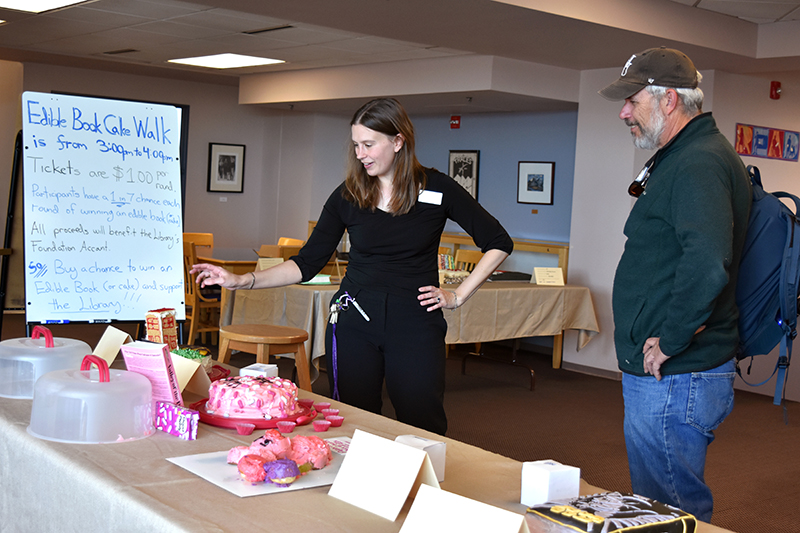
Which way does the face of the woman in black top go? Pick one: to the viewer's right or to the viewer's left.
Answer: to the viewer's left

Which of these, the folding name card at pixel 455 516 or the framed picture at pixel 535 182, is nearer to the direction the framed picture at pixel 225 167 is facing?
the folding name card

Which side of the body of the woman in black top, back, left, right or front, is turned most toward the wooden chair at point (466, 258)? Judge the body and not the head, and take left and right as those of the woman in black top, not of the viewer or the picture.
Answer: back

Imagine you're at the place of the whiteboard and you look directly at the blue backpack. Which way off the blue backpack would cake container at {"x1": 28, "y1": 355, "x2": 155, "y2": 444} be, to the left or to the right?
right

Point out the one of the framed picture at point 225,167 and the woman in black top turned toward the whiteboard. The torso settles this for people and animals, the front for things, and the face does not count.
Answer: the framed picture

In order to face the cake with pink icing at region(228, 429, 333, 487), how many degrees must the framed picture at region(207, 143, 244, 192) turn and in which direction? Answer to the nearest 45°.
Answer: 0° — it already faces it

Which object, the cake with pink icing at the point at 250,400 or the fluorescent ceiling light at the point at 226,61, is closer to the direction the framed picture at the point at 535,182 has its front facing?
the cake with pink icing

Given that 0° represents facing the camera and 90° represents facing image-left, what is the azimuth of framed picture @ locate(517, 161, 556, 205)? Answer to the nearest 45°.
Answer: approximately 0°

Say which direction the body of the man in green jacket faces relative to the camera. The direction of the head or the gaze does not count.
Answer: to the viewer's left
